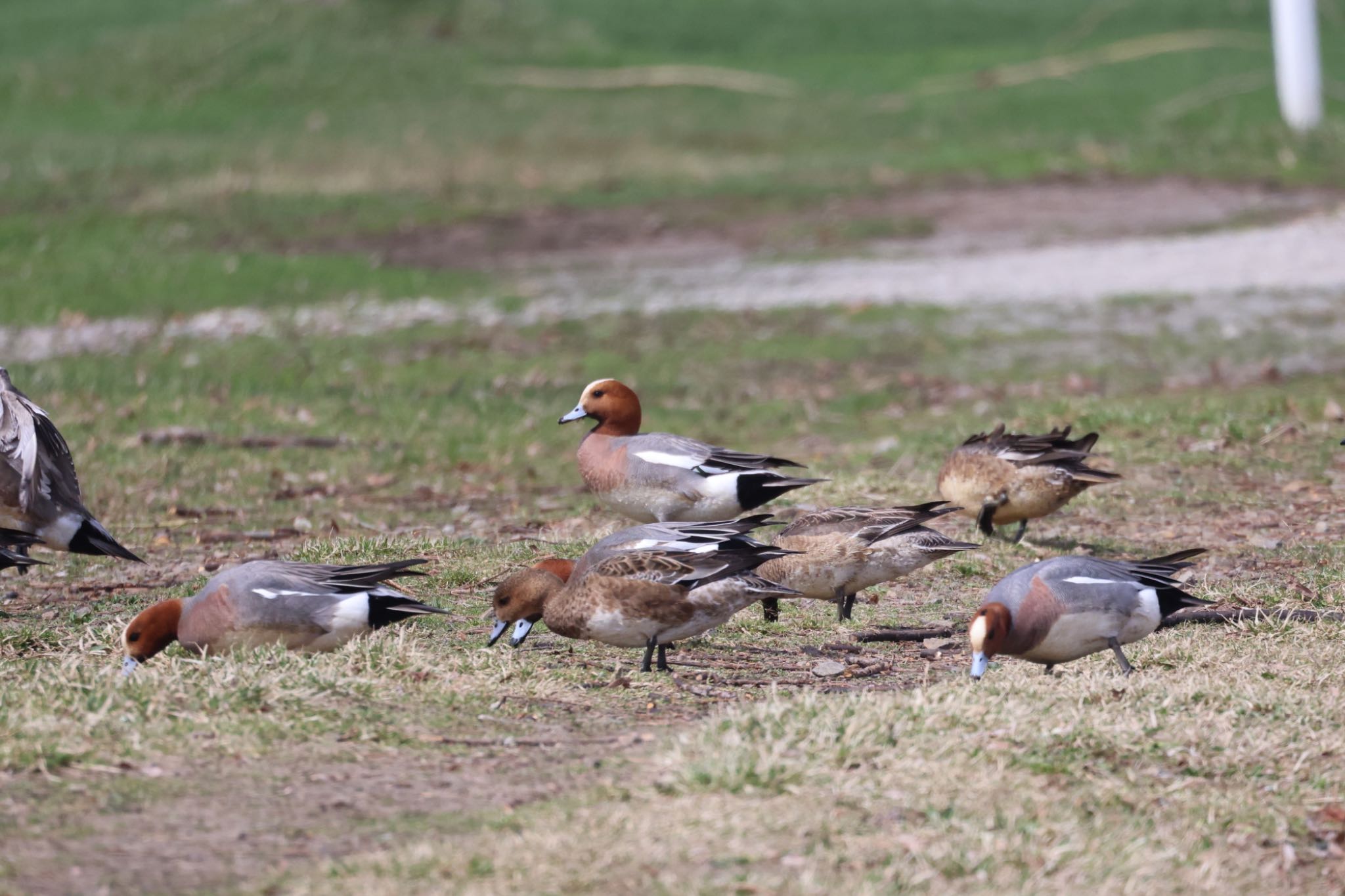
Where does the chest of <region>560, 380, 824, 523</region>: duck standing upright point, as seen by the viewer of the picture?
to the viewer's left

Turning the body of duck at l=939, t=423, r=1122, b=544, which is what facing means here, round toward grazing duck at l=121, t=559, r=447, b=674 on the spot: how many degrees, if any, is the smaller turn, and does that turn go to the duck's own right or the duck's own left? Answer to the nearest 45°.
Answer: approximately 45° to the duck's own left

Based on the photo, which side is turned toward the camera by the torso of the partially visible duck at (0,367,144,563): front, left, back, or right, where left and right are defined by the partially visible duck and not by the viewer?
left

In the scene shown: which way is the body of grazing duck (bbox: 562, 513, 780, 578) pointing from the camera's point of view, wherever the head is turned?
to the viewer's left

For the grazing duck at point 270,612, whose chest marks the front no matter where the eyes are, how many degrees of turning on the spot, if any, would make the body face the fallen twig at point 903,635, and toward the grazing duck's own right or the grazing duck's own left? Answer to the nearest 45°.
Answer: approximately 180°

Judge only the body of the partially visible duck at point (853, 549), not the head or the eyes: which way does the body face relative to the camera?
to the viewer's left

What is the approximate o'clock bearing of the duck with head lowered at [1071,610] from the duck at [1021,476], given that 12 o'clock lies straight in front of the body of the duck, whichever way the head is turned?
The duck with head lowered is roughly at 9 o'clock from the duck.

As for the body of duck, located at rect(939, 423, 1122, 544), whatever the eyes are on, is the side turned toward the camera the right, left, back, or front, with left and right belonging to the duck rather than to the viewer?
left

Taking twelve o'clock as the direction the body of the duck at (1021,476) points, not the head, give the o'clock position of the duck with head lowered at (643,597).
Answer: The duck with head lowered is roughly at 10 o'clock from the duck.

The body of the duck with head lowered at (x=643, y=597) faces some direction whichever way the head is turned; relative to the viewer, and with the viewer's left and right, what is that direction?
facing to the left of the viewer

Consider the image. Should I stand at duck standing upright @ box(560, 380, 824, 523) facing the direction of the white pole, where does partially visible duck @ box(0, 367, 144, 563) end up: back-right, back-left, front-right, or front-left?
back-left

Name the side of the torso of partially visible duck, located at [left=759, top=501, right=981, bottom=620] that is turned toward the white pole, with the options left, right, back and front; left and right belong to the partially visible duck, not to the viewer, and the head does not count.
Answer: right

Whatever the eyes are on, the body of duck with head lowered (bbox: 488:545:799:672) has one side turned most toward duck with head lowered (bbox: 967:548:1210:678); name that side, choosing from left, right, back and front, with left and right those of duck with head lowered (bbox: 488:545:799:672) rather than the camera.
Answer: back

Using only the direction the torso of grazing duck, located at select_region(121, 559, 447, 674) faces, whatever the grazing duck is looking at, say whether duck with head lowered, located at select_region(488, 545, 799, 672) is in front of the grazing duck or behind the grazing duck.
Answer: behind

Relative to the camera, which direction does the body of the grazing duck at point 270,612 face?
to the viewer's left
